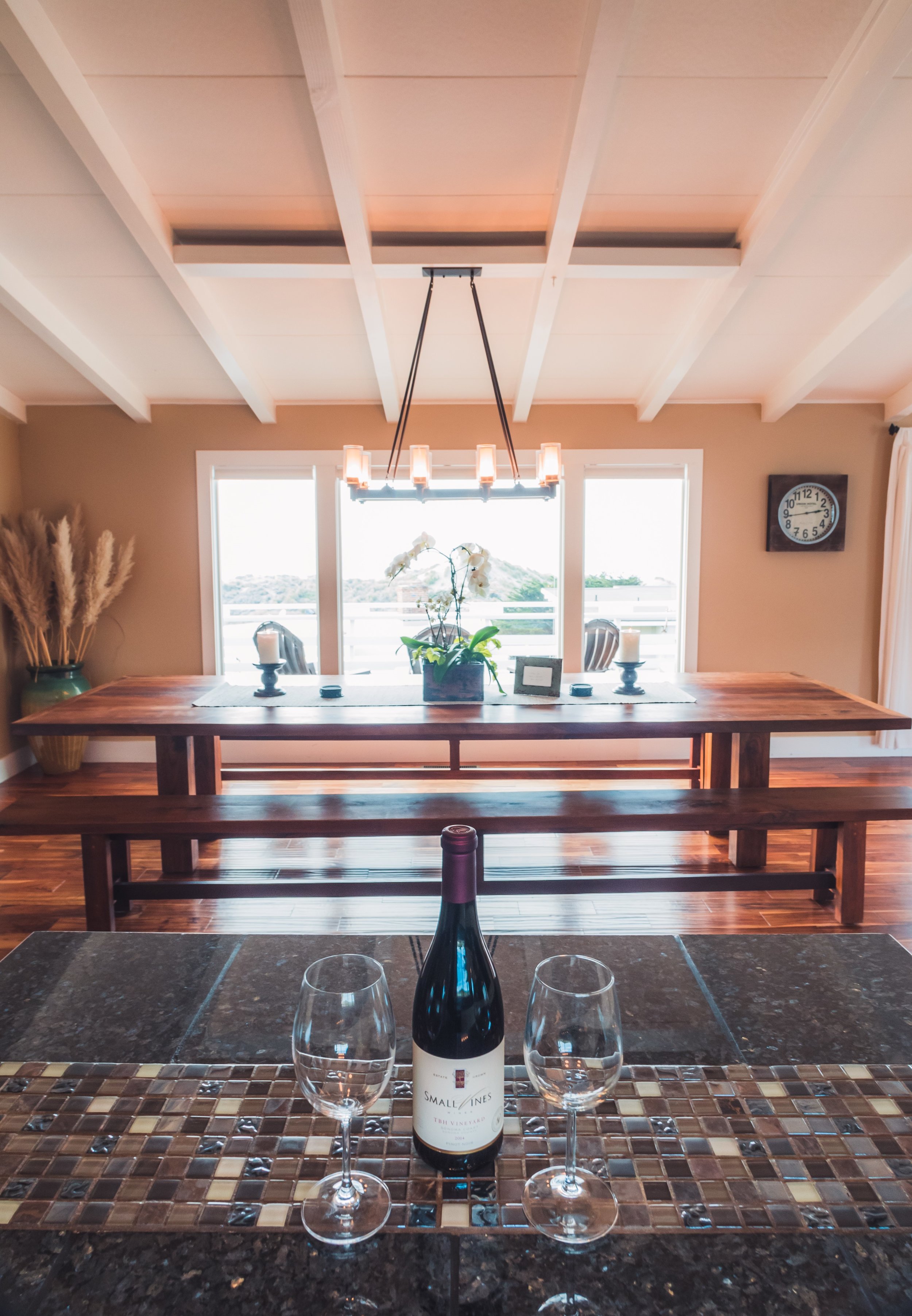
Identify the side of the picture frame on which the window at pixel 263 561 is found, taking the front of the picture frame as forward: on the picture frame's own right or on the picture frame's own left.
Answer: on the picture frame's own right

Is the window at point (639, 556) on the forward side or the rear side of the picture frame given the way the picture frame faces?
on the rear side

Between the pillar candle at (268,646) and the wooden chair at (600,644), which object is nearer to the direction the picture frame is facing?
the pillar candle

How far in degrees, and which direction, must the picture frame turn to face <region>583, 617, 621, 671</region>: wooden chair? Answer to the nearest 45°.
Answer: approximately 180°

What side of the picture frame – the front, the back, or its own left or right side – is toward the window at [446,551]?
back

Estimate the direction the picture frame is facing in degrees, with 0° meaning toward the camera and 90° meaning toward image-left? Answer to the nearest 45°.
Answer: approximately 0°

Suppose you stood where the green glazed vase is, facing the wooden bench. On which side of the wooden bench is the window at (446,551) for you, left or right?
left

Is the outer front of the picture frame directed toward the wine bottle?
yes

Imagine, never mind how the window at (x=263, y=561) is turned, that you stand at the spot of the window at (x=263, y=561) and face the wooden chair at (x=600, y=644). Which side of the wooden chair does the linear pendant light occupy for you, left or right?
right

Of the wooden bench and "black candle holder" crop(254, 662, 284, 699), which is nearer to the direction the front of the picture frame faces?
the wooden bench

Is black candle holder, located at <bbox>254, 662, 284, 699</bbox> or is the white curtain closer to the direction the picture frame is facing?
the black candle holder
